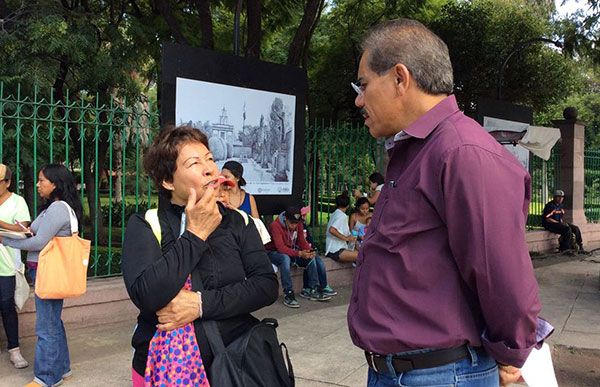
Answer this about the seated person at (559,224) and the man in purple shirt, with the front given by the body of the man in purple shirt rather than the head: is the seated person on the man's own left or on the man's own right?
on the man's own right

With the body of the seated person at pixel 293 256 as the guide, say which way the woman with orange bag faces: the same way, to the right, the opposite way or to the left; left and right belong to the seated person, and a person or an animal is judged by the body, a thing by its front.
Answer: to the right

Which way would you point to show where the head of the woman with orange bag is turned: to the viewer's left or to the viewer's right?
to the viewer's left

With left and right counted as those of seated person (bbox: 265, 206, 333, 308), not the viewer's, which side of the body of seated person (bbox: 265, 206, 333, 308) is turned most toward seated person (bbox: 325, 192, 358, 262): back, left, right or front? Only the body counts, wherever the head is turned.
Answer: left

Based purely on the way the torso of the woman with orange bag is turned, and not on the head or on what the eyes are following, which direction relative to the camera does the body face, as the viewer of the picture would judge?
to the viewer's left

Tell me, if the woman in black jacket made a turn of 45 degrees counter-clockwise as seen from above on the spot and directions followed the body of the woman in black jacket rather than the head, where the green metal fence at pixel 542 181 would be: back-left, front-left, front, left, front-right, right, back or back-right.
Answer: front-left

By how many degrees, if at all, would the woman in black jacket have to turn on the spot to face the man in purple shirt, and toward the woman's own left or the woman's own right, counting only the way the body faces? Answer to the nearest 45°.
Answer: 0° — they already face them

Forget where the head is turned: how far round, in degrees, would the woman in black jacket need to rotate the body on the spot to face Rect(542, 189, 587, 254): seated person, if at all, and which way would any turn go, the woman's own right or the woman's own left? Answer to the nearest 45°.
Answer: approximately 90° to the woman's own left

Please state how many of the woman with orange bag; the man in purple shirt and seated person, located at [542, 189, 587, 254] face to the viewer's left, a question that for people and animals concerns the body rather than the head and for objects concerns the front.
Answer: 2

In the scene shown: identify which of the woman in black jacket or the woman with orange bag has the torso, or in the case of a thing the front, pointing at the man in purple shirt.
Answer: the woman in black jacket
